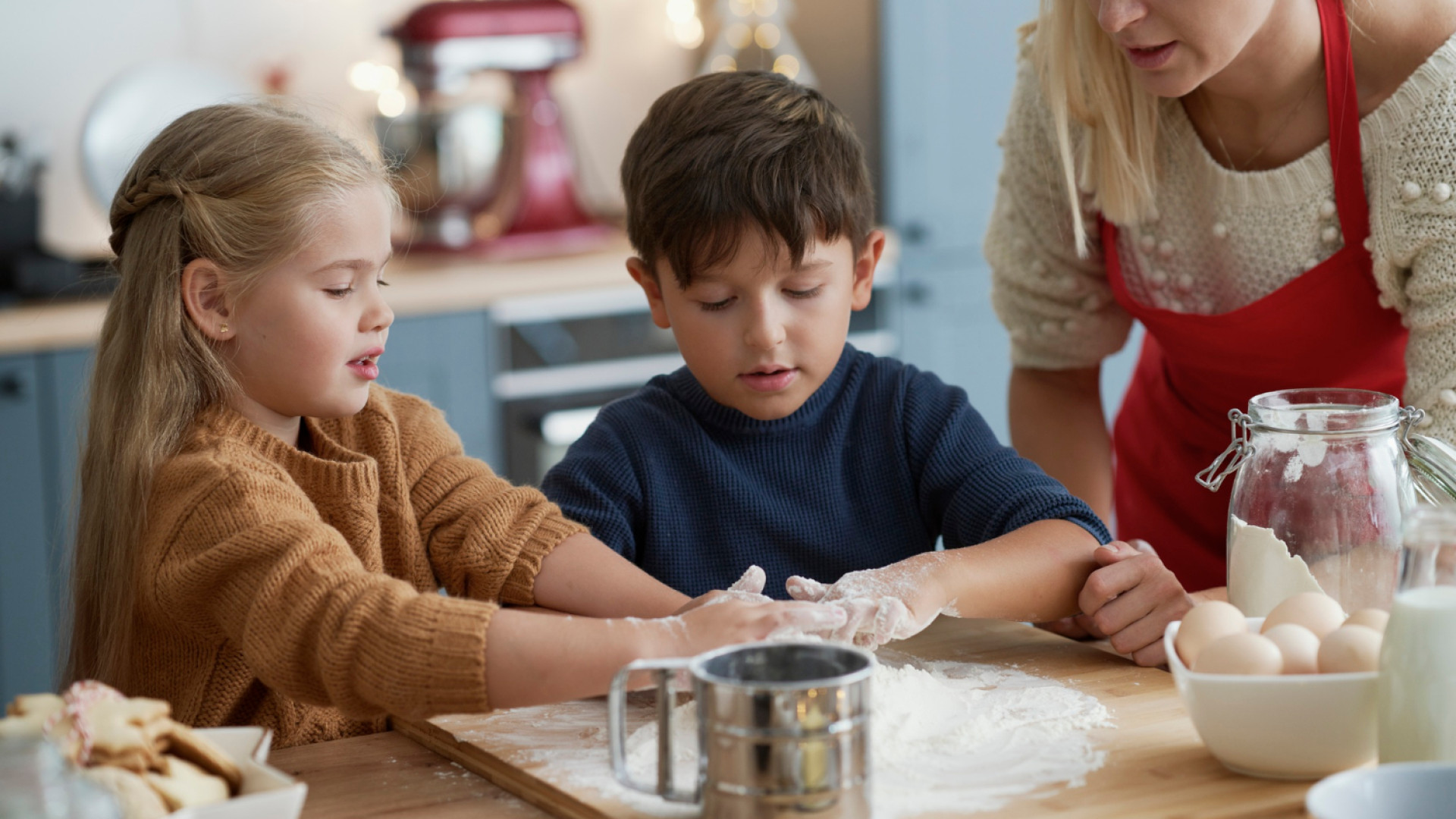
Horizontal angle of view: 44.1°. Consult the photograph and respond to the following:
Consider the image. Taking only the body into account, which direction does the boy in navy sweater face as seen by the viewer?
toward the camera

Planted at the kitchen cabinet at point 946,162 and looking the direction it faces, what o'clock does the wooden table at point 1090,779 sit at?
The wooden table is roughly at 12 o'clock from the kitchen cabinet.

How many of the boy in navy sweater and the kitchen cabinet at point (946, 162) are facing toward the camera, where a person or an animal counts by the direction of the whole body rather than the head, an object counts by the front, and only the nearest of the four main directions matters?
2

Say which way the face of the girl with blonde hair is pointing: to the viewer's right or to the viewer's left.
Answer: to the viewer's right

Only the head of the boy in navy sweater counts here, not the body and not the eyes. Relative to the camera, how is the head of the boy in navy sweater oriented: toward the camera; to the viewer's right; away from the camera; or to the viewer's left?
toward the camera

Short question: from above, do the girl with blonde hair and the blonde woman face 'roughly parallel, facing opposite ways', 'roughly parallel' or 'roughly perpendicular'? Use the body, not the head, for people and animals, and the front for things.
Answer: roughly perpendicular

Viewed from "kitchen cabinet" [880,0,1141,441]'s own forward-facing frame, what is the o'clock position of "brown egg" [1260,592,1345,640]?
The brown egg is roughly at 12 o'clock from the kitchen cabinet.

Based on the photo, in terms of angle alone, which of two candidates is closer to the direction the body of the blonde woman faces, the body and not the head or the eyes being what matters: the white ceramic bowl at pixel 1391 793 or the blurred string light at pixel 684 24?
the white ceramic bowl

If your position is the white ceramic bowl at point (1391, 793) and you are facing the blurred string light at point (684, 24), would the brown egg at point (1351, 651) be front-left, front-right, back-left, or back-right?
front-right

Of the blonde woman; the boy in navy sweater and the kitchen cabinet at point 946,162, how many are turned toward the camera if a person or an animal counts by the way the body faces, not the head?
3

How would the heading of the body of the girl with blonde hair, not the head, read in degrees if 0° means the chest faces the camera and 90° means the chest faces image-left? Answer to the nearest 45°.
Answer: approximately 315°

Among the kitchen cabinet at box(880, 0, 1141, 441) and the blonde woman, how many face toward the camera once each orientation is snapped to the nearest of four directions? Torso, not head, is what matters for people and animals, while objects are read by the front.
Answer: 2

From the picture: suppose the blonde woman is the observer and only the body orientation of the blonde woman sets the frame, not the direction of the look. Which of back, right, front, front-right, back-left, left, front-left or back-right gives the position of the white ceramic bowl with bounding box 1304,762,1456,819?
front
